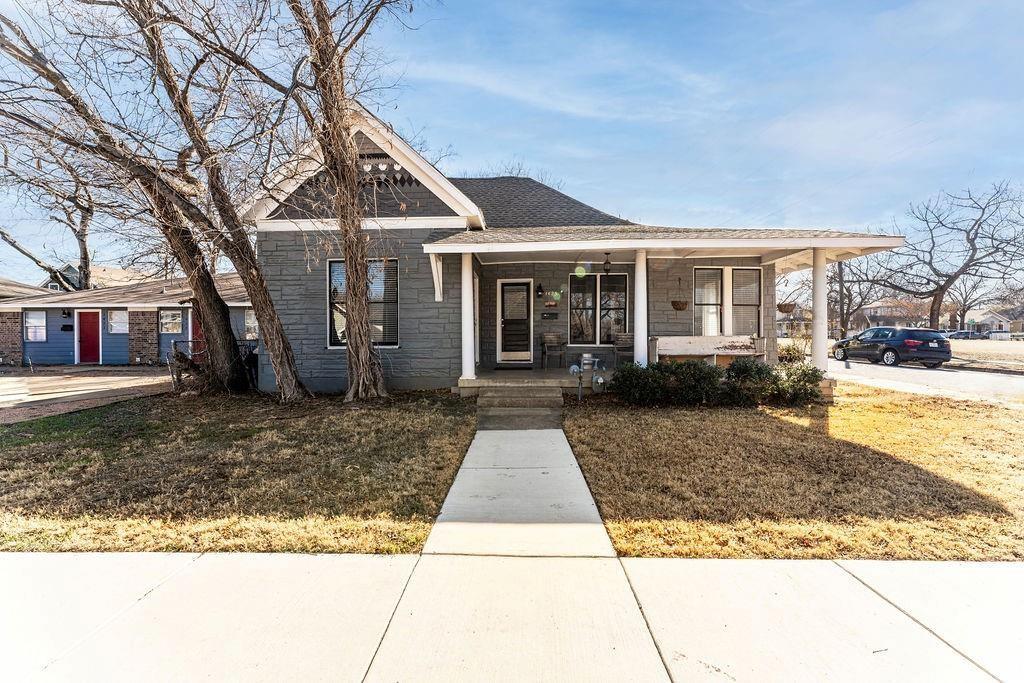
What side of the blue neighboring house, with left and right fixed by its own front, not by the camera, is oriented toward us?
front

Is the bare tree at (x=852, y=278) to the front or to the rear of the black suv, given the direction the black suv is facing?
to the front

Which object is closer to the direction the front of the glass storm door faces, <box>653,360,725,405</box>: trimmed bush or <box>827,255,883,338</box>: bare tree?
the trimmed bush

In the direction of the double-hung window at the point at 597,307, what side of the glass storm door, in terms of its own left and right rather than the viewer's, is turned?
left

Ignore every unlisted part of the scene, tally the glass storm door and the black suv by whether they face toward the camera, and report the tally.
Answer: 1

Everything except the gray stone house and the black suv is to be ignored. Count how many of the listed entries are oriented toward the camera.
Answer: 1

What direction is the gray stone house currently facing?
toward the camera
